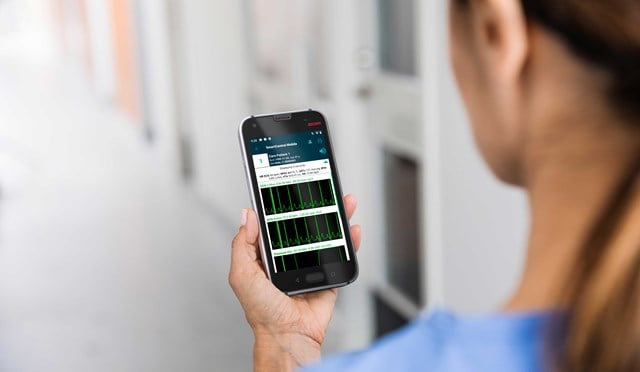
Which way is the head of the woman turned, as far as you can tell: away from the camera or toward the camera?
away from the camera

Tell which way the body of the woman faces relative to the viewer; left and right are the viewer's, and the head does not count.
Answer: facing away from the viewer and to the left of the viewer
